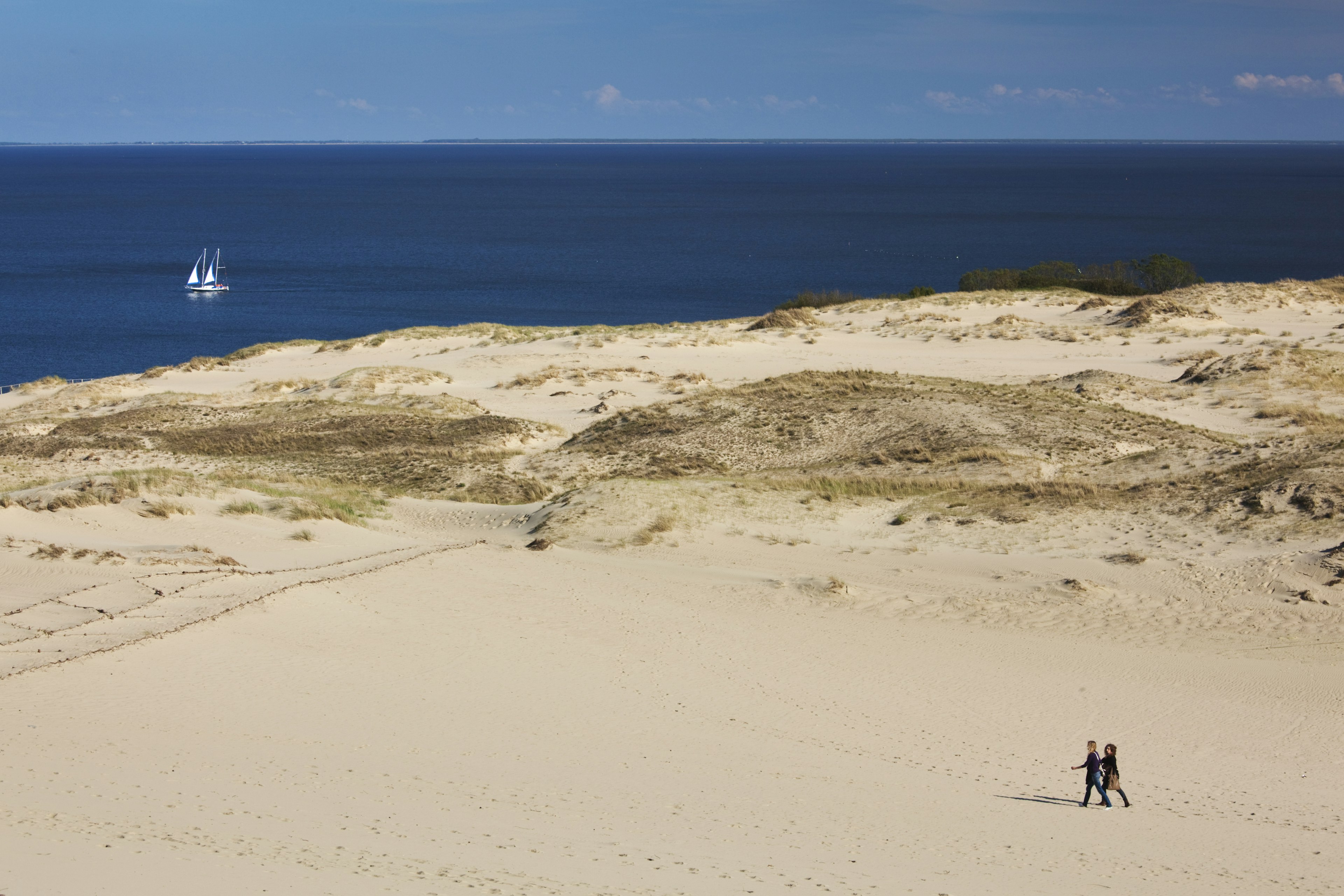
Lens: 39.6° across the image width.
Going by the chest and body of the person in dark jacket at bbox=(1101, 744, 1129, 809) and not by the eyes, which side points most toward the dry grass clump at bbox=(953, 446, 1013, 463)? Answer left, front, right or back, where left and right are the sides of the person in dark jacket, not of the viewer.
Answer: right

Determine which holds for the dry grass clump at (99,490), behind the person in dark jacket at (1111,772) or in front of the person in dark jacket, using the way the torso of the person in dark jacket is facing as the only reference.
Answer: in front

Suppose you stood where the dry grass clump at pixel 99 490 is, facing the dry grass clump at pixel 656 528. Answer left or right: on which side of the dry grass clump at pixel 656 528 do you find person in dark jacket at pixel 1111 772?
right

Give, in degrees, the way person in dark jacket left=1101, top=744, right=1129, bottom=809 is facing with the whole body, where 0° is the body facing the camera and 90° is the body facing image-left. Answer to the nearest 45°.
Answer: approximately 90°

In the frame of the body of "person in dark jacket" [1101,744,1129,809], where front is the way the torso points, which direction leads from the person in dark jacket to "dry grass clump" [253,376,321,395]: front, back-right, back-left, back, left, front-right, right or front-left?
front-right

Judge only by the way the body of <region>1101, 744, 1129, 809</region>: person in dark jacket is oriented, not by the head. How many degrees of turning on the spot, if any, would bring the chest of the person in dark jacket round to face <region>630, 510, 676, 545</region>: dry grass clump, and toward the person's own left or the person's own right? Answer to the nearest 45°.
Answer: approximately 45° to the person's own right

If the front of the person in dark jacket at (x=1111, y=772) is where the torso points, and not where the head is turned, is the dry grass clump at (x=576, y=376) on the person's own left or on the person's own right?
on the person's own right
